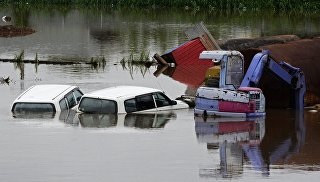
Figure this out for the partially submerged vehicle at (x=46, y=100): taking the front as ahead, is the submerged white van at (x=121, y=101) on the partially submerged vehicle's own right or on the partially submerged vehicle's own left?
on the partially submerged vehicle's own right

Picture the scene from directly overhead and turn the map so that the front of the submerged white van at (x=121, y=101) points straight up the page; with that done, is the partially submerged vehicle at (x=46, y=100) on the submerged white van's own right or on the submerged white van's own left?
on the submerged white van's own left
